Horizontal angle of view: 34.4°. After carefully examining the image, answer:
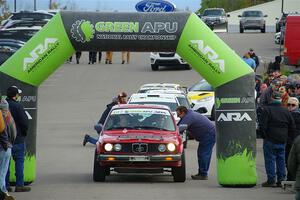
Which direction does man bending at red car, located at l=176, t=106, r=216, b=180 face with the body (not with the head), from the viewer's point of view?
to the viewer's left

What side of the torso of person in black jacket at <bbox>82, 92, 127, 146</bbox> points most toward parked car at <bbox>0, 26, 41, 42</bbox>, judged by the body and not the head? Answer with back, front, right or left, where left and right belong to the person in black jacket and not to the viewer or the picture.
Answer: left

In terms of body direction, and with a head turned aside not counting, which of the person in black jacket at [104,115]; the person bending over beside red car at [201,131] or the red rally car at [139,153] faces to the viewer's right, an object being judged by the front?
the person in black jacket

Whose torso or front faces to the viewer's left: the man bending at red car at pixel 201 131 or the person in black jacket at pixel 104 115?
the man bending at red car

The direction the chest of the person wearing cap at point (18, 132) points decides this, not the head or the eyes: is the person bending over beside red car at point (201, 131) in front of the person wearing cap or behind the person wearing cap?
in front

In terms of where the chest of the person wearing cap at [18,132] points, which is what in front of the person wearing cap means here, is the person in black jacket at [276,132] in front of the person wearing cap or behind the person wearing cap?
in front

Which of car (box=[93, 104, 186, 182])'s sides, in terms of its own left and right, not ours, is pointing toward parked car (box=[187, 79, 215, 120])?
back

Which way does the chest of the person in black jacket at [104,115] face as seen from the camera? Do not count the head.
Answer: to the viewer's right

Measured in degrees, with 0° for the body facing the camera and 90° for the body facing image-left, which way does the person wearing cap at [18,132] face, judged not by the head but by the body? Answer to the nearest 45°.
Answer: approximately 270°

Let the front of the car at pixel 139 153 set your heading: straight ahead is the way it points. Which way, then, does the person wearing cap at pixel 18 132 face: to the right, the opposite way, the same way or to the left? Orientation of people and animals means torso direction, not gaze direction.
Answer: to the left

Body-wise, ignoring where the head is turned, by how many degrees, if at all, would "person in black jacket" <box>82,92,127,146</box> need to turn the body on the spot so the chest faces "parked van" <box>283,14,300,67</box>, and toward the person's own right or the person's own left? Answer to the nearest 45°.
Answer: approximately 45° to the person's own left
